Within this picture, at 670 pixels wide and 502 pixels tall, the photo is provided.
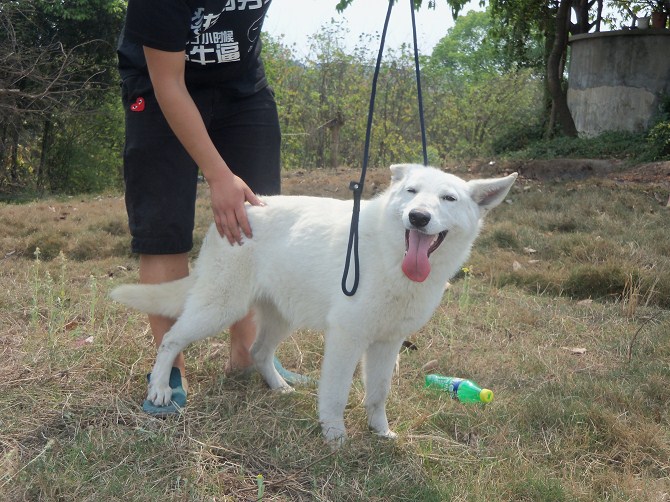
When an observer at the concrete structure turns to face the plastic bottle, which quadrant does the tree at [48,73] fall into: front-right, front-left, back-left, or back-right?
front-right

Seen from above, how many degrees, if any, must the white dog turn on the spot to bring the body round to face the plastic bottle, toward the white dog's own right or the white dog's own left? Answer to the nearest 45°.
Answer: approximately 90° to the white dog's own left

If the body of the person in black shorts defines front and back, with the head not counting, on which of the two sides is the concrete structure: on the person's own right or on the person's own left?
on the person's own left

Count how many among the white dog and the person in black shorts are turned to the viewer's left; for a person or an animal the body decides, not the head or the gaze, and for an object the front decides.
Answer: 0

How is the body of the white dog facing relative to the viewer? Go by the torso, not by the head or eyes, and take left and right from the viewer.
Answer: facing the viewer and to the right of the viewer

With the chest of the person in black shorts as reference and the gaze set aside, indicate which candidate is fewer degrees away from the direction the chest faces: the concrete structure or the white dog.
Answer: the white dog

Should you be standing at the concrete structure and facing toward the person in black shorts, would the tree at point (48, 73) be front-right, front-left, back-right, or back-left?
front-right

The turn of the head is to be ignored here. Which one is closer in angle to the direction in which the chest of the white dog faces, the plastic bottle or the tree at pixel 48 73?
the plastic bottle

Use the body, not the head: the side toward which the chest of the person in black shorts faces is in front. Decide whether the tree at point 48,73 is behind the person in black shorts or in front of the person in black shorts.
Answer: behind

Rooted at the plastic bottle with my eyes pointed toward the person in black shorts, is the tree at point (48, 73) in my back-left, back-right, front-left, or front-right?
front-right

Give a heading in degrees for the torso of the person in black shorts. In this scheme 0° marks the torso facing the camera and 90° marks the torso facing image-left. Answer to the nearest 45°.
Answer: approximately 315°

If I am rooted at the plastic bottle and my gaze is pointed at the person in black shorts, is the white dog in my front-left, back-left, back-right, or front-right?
front-left

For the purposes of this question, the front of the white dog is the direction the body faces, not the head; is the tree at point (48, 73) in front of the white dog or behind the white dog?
behind

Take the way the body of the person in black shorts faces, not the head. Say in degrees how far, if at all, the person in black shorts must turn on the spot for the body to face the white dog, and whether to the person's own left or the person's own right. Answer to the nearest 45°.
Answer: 0° — they already face it
